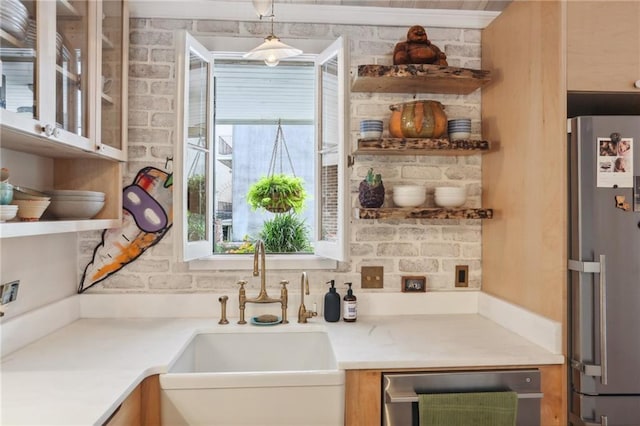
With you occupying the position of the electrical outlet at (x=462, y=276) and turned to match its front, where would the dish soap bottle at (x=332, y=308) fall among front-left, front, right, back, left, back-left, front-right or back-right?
front-right

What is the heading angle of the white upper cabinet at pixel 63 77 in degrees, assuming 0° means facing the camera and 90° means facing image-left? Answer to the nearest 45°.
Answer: approximately 315°

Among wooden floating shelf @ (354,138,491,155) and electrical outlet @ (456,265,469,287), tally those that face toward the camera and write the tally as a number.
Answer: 2

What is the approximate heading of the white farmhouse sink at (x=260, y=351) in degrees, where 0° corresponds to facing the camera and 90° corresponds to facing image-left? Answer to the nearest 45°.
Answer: approximately 0°

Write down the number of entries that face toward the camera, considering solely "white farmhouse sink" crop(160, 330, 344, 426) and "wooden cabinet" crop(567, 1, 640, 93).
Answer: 2

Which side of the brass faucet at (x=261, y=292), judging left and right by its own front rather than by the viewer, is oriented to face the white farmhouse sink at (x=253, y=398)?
front

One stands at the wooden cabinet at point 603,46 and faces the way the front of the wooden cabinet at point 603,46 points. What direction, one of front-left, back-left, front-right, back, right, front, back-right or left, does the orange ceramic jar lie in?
right

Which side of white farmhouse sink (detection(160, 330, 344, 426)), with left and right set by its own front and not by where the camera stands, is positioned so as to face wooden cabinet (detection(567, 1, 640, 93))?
left

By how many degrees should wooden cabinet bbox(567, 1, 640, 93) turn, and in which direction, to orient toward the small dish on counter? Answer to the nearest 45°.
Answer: approximately 90° to its right

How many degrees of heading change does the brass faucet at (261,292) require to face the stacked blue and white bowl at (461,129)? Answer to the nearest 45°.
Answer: approximately 90° to its left

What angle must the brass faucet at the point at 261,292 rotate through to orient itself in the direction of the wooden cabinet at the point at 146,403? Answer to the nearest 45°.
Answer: approximately 45° to its right

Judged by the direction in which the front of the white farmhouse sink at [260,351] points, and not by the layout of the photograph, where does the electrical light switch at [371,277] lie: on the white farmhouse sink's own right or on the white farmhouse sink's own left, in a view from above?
on the white farmhouse sink's own left

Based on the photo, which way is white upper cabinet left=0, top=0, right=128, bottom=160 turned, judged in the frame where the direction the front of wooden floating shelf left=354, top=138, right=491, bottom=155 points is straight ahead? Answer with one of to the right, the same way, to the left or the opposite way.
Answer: to the left

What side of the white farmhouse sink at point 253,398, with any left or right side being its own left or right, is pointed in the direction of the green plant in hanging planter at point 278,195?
back
